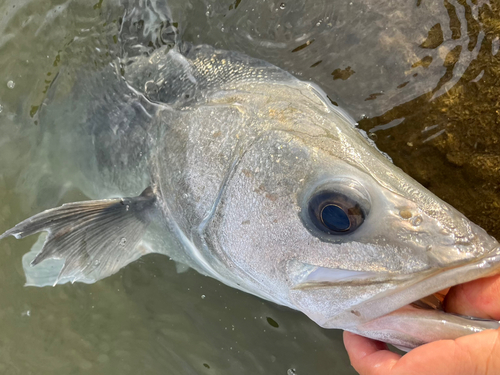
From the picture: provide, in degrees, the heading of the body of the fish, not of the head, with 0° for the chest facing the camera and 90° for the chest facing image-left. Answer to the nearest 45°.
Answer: approximately 315°
